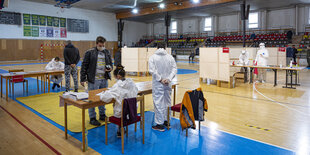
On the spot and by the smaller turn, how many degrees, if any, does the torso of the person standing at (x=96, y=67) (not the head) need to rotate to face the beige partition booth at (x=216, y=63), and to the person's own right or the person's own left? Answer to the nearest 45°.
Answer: approximately 90° to the person's own left

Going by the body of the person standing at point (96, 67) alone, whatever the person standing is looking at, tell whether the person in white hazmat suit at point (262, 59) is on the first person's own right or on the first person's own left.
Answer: on the first person's own left

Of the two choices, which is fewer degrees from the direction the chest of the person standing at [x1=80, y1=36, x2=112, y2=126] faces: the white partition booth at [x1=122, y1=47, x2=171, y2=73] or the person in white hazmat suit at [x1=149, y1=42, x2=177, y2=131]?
the person in white hazmat suit

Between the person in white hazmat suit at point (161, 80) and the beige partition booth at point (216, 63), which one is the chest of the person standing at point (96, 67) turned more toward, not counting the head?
the person in white hazmat suit

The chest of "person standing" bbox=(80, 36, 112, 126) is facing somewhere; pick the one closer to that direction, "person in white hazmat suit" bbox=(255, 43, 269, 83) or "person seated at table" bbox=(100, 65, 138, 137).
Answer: the person seated at table

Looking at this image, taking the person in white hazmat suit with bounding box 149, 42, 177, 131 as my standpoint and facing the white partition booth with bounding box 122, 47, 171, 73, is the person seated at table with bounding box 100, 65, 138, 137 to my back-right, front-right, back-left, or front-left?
back-left

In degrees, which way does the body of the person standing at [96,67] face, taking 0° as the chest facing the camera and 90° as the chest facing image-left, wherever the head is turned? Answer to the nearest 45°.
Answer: approximately 315°

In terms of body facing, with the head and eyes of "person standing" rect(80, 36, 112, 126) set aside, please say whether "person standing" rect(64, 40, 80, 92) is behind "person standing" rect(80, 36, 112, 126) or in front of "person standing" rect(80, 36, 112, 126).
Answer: behind
